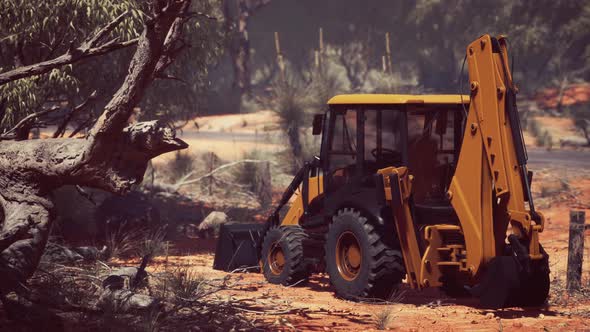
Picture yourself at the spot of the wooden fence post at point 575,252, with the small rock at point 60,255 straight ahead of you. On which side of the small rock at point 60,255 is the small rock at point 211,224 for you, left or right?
right

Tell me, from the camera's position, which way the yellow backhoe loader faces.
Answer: facing away from the viewer and to the left of the viewer

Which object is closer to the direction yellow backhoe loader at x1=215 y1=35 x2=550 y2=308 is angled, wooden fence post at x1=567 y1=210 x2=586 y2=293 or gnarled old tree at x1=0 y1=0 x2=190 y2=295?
the gnarled old tree

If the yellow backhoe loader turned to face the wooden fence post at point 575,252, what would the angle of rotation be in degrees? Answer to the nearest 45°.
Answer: approximately 90° to its right

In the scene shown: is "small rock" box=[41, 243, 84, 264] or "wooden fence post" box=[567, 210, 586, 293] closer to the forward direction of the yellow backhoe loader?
the small rock

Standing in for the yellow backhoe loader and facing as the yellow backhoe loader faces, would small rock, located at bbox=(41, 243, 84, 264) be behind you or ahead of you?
ahead

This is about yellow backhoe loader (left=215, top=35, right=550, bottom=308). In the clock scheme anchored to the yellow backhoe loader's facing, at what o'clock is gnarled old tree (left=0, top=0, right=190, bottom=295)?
The gnarled old tree is roughly at 10 o'clock from the yellow backhoe loader.
